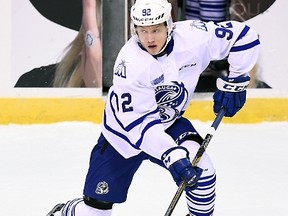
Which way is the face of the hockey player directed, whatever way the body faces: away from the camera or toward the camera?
toward the camera

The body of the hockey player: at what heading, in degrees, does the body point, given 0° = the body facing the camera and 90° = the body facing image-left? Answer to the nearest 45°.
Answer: approximately 315°

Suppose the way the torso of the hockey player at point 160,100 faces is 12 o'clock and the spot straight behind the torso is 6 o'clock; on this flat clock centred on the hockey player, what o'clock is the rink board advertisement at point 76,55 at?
The rink board advertisement is roughly at 7 o'clock from the hockey player.
